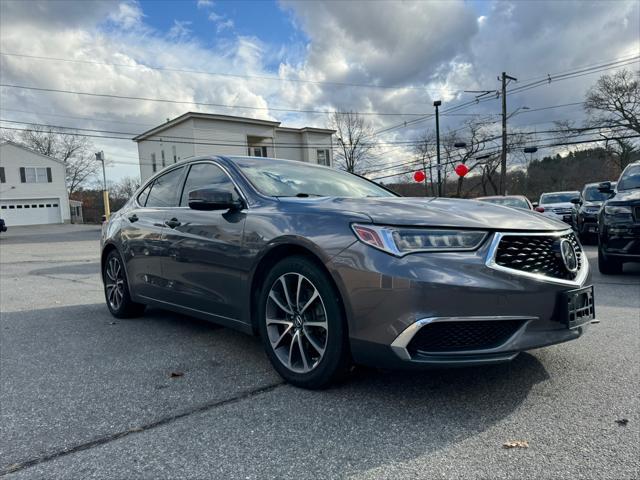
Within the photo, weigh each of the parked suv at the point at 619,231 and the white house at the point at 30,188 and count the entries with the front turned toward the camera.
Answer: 2

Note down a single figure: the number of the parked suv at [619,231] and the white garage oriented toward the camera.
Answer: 2

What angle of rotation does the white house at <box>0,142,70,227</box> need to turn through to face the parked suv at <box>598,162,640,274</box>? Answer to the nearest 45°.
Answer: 0° — it already faces it

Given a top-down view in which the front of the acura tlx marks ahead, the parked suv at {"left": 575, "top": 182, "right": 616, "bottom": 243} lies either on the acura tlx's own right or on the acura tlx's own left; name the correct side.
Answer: on the acura tlx's own left

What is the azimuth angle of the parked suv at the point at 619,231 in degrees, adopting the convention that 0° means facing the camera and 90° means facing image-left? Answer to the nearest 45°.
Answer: approximately 0°

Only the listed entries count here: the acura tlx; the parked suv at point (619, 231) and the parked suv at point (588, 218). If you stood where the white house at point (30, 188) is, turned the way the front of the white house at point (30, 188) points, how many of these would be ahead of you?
3

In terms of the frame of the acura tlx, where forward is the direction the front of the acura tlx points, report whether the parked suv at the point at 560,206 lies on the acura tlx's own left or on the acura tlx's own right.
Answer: on the acura tlx's own left

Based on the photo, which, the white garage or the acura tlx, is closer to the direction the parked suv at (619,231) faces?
the acura tlx

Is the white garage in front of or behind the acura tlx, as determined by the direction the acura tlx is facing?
behind

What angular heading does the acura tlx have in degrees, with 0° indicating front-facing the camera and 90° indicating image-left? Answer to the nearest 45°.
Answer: approximately 315°
